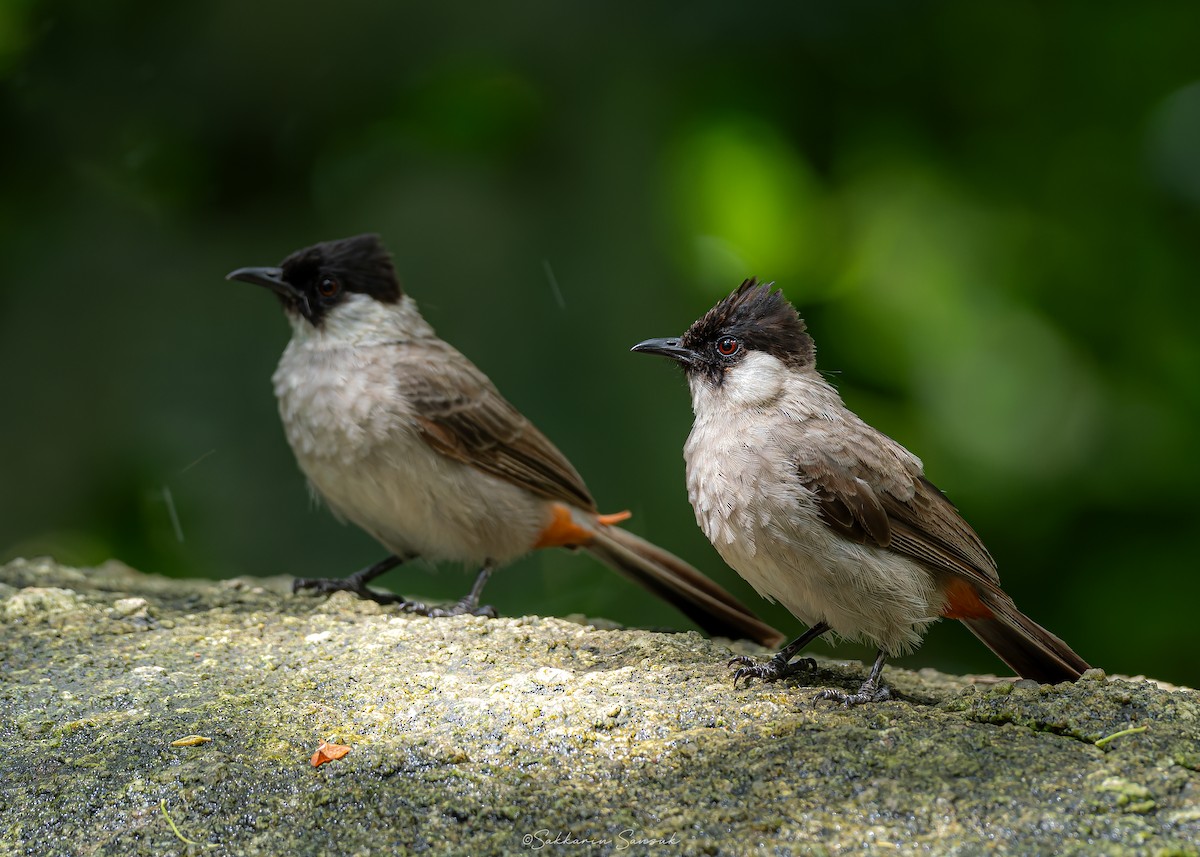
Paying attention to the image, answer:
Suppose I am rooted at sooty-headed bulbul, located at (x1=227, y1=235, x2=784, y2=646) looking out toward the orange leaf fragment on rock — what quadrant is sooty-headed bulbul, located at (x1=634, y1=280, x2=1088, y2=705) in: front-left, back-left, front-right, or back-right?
front-left

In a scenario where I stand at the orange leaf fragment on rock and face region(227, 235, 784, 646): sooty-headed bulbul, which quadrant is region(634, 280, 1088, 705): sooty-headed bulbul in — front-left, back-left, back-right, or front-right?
front-right

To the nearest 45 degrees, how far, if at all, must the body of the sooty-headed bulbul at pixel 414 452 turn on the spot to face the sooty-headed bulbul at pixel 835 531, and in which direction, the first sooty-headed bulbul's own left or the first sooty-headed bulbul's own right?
approximately 135° to the first sooty-headed bulbul's own left

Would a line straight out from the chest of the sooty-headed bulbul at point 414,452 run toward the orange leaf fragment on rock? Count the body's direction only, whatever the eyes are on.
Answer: no

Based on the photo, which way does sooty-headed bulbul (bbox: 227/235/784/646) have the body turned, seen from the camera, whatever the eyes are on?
to the viewer's left

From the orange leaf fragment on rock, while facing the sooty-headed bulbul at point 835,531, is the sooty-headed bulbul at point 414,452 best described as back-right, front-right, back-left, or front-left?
front-left
